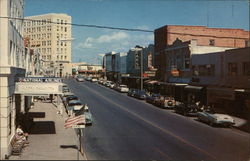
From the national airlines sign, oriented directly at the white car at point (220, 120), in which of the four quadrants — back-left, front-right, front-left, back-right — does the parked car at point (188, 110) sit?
front-left

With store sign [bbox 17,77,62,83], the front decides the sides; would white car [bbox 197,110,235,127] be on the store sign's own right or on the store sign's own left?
on the store sign's own left

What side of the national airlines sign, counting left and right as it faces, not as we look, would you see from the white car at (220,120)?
left

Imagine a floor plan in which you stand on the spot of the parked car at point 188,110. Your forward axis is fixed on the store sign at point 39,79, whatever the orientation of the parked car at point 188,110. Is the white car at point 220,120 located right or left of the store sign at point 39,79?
left

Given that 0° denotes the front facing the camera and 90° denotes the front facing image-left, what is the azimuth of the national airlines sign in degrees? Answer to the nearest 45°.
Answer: approximately 0°

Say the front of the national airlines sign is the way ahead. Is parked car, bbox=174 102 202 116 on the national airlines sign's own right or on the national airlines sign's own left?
on the national airlines sign's own left

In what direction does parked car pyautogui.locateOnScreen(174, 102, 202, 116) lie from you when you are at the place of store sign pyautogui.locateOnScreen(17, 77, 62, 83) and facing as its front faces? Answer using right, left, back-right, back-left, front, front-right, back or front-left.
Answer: back-left
